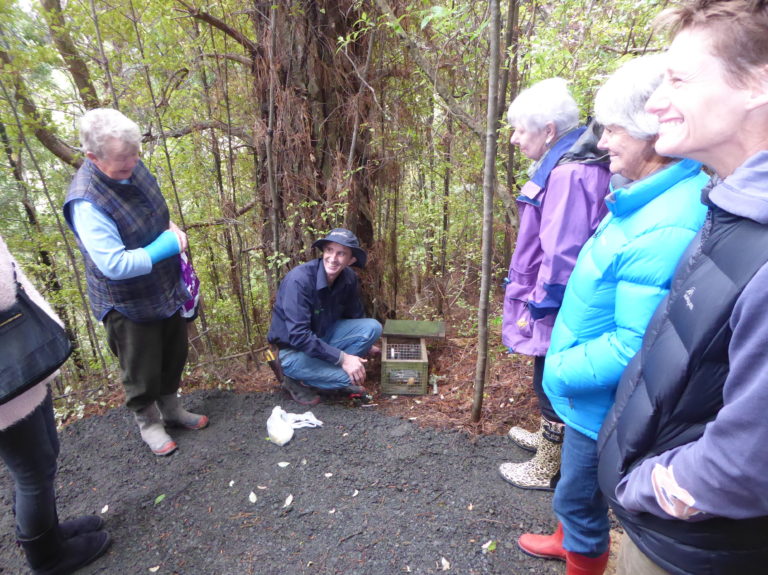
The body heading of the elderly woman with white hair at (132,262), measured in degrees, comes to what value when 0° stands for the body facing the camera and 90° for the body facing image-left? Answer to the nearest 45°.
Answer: approximately 315°

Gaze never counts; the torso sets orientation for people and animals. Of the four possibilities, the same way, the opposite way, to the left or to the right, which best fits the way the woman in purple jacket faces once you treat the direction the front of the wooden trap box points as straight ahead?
to the right

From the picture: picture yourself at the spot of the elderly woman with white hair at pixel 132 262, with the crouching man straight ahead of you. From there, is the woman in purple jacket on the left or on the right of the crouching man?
right

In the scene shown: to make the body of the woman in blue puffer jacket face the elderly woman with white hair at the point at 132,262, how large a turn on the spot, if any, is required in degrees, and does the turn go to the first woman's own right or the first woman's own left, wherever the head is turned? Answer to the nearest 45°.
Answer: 0° — they already face them

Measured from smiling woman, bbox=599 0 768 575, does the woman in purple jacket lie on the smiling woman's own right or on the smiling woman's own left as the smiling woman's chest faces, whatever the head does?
on the smiling woman's own right

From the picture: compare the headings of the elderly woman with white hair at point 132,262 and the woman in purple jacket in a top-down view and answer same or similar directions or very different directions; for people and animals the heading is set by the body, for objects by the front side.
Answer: very different directions

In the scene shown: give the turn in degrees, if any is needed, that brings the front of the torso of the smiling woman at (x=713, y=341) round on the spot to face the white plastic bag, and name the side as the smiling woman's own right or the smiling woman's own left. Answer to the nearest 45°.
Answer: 0° — they already face it

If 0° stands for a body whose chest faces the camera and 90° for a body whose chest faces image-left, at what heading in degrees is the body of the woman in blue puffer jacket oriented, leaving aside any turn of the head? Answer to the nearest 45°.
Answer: approximately 90°

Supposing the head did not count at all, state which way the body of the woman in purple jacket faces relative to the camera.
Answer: to the viewer's left

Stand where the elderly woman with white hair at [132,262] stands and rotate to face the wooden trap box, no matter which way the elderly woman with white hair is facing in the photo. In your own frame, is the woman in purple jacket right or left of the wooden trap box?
right

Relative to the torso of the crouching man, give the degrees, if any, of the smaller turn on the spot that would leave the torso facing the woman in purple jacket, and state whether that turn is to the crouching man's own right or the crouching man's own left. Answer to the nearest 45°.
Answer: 0° — they already face them

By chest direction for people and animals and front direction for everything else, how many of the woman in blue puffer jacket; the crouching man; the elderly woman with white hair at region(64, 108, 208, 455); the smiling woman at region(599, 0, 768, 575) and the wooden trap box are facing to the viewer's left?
2

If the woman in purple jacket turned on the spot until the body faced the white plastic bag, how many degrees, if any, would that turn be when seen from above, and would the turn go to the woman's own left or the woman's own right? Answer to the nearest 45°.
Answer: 0° — they already face it

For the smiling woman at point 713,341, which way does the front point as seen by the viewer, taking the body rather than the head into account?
to the viewer's left
